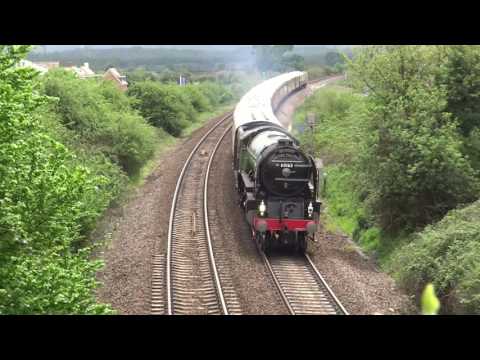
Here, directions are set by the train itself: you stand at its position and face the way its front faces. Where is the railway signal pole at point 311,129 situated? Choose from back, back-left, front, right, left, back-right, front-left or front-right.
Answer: back

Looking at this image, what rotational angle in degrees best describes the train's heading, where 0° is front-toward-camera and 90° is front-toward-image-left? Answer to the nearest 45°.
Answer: approximately 0°

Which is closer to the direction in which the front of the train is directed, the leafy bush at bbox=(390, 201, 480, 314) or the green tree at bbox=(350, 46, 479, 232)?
the leafy bush

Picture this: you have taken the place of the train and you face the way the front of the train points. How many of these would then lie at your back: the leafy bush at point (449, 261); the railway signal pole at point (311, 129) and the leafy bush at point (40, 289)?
1

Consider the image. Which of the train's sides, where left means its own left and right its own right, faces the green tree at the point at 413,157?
left

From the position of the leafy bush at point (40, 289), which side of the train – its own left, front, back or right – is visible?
front

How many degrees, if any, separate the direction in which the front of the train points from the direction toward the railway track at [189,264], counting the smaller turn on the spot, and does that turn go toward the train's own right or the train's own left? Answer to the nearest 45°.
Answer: approximately 45° to the train's own right

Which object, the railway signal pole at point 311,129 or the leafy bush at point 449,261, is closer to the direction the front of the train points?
the leafy bush

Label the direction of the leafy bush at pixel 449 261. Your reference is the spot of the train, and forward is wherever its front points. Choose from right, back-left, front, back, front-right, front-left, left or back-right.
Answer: front-left
